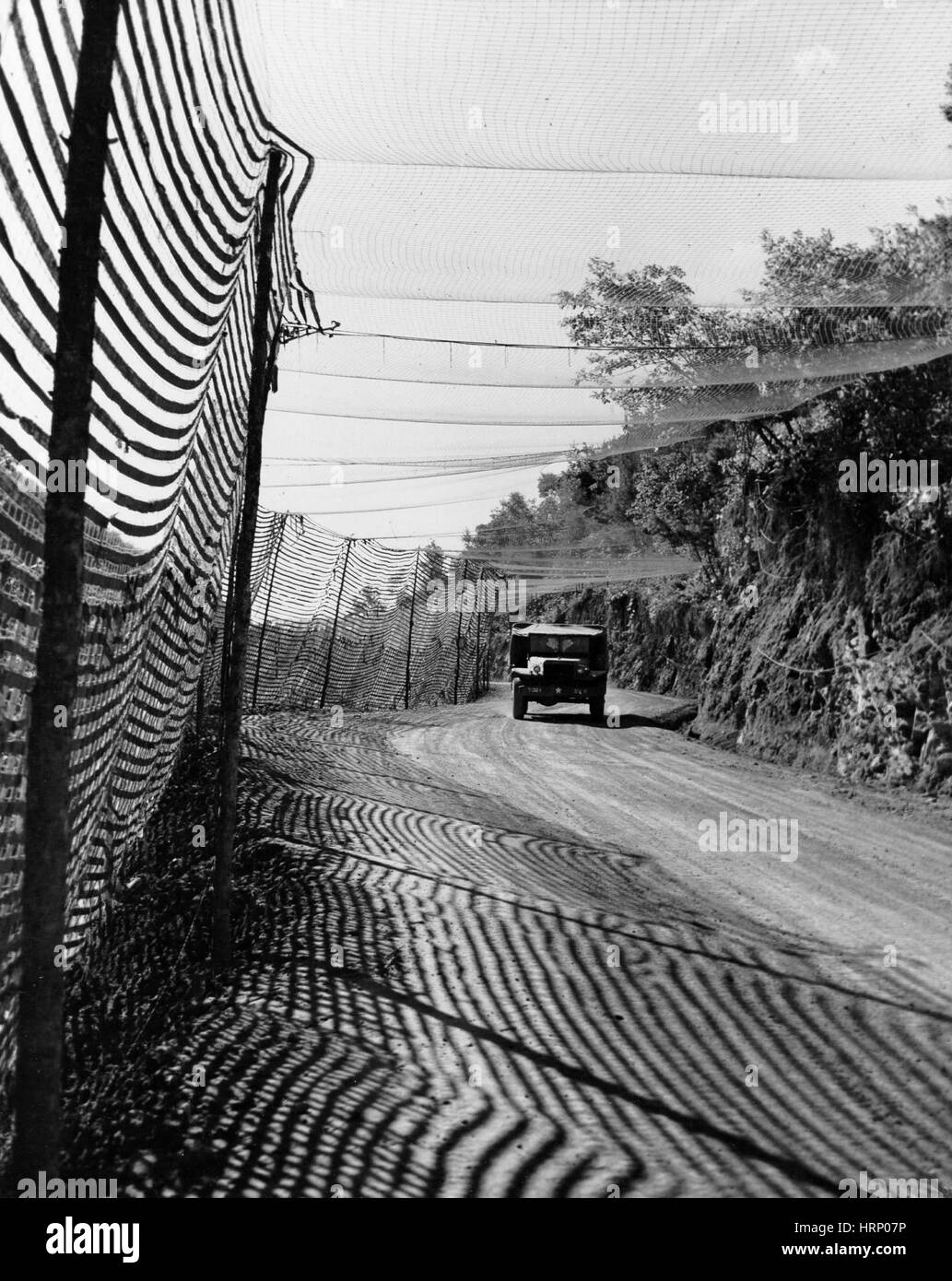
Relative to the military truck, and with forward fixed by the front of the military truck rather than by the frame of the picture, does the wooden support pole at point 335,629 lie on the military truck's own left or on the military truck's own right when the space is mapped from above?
on the military truck's own right

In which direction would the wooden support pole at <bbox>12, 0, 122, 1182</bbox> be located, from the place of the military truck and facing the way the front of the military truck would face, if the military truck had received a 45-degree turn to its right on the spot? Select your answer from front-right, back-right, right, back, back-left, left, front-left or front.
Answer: front-left

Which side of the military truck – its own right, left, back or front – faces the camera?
front

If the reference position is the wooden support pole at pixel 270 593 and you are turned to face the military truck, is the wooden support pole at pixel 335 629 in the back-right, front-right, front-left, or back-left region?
front-left

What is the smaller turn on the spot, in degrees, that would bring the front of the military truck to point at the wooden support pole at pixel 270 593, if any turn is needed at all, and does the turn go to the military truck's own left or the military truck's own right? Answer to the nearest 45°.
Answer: approximately 90° to the military truck's own right

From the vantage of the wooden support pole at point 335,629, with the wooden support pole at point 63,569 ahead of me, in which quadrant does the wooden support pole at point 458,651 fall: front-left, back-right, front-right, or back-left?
back-left

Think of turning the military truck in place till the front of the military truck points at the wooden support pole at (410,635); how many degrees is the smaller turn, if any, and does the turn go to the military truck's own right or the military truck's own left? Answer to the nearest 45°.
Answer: approximately 135° to the military truck's own right

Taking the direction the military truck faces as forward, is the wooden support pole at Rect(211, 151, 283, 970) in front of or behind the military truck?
in front
